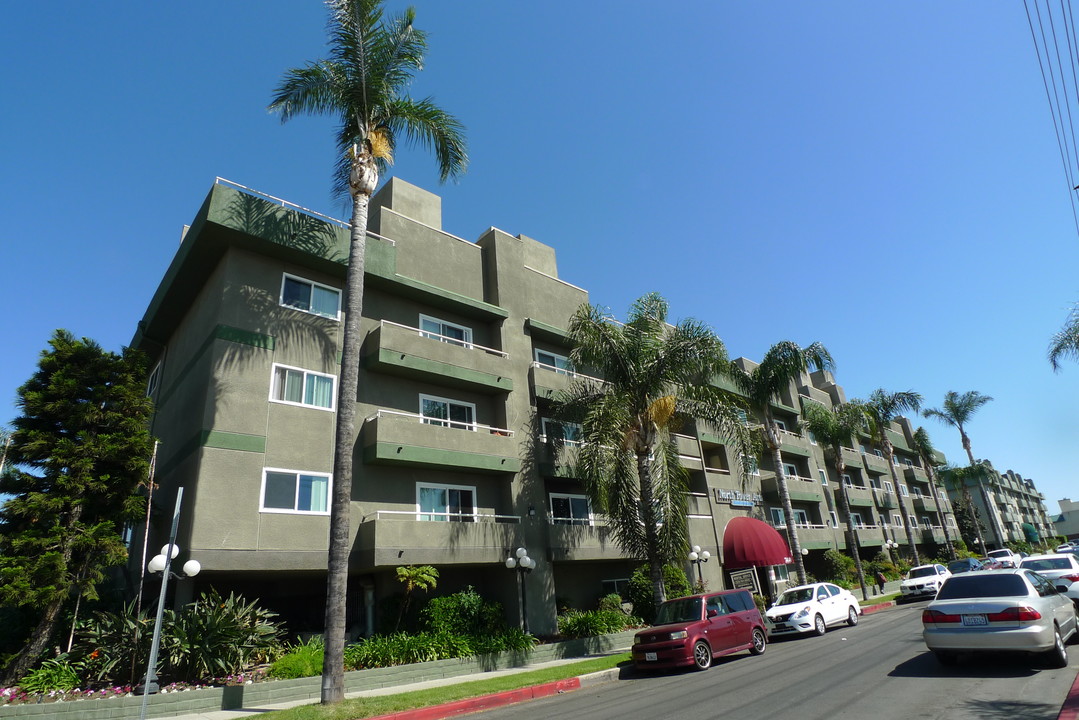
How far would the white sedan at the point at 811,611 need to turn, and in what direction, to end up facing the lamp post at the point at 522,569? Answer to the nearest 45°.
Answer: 0° — it already faces it

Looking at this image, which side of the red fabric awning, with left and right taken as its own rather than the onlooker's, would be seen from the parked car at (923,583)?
left

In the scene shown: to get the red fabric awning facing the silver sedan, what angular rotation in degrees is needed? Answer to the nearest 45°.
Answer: approximately 45° to its right

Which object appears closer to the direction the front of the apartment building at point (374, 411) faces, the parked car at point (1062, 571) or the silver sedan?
the silver sedan

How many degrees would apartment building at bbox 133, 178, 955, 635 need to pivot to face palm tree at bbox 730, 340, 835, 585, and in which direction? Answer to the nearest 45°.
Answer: approximately 90° to its left

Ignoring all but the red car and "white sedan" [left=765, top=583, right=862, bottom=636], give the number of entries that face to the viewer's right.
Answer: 0

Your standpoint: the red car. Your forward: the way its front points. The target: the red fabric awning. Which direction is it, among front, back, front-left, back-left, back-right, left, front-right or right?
back-right

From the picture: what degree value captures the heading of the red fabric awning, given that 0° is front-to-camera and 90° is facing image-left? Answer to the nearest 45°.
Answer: approximately 315°

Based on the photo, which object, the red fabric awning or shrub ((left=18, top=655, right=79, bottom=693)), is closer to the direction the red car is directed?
the shrub

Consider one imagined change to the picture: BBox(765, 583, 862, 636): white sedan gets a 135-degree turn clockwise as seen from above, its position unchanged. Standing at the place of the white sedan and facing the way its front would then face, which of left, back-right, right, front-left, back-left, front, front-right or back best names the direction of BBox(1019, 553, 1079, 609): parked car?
right

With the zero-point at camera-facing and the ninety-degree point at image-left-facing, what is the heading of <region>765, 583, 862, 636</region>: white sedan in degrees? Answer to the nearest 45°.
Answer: approximately 45°

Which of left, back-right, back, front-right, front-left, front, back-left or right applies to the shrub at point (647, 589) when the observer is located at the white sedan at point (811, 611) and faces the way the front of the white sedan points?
front-right

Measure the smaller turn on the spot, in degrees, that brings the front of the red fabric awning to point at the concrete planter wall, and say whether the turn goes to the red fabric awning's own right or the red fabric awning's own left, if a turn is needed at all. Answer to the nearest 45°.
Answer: approximately 90° to the red fabric awning's own right

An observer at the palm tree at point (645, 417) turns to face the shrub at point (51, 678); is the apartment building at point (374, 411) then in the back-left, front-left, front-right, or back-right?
front-right

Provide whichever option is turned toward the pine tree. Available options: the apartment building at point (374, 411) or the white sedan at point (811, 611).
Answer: the white sedan

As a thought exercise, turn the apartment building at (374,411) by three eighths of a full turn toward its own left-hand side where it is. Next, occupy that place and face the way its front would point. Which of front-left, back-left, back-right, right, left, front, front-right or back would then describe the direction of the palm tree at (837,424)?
front-right

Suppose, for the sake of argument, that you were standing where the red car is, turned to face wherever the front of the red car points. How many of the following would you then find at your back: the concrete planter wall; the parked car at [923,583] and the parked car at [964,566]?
2

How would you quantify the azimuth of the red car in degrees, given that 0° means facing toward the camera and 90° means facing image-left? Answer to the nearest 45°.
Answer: approximately 45°

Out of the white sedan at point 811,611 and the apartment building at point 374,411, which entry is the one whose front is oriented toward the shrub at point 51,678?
the white sedan
